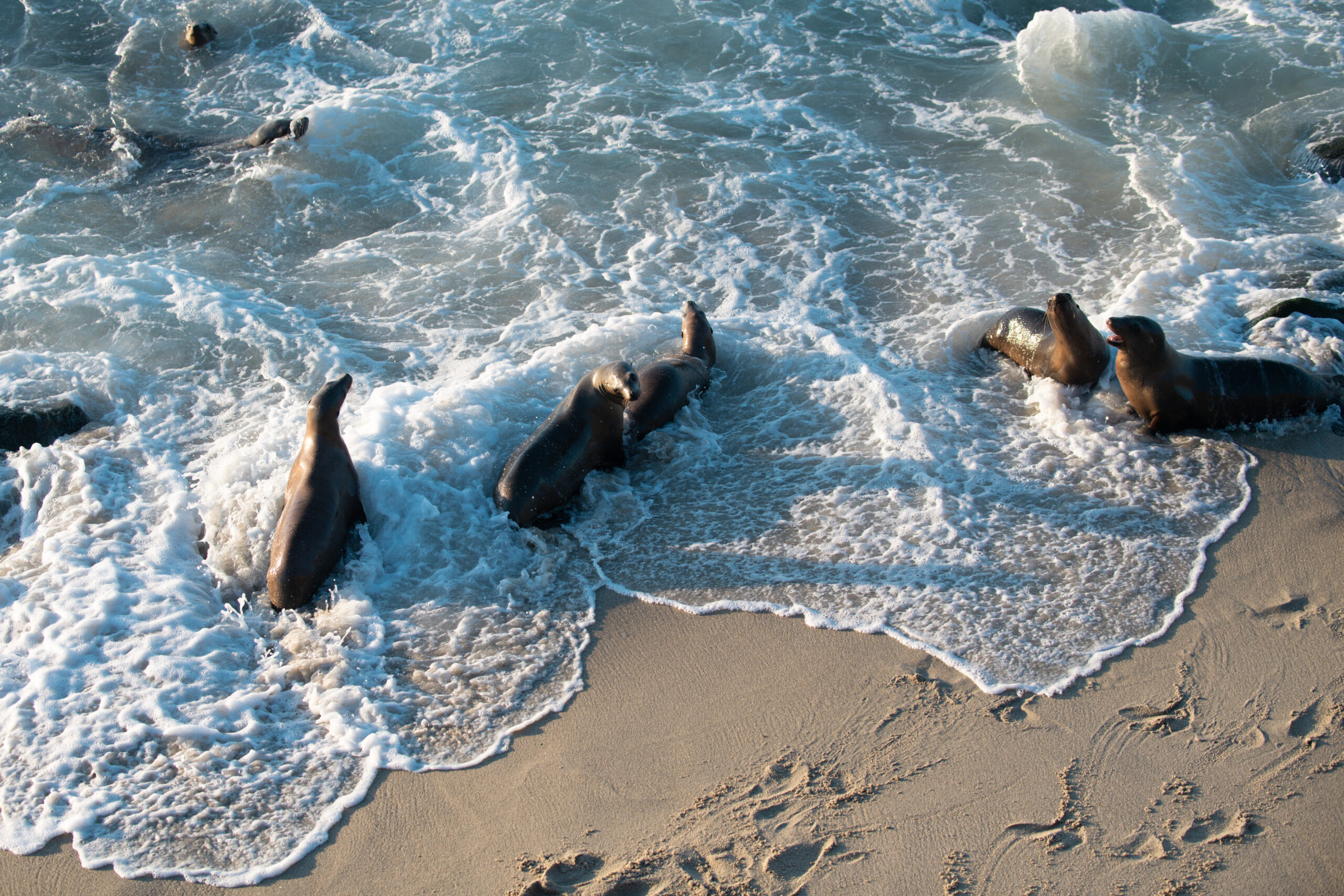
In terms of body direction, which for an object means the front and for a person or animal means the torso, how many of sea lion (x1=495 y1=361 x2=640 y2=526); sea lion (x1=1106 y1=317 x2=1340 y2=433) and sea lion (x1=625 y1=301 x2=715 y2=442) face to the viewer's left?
1

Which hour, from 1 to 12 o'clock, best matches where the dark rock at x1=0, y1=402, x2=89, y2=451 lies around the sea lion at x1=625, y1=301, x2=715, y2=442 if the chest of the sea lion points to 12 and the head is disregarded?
The dark rock is roughly at 7 o'clock from the sea lion.

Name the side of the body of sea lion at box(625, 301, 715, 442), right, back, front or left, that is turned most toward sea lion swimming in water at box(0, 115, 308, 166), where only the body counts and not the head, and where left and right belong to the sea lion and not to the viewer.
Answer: left

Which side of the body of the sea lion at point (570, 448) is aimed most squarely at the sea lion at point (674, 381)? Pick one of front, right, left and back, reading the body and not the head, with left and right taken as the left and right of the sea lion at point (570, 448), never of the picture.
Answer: front

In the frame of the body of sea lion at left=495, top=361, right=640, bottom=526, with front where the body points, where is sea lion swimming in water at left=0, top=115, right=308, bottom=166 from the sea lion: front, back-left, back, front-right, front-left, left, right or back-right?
left

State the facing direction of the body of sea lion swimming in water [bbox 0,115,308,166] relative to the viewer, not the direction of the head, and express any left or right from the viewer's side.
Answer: facing to the right of the viewer

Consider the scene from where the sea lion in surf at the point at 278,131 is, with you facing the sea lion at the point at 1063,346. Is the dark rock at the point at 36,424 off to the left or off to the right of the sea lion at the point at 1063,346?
right

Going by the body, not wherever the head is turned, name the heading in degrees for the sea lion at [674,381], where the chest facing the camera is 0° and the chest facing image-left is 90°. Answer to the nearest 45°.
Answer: approximately 225°

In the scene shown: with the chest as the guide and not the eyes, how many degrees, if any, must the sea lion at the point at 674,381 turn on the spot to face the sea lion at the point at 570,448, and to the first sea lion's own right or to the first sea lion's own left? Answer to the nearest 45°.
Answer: approximately 180°

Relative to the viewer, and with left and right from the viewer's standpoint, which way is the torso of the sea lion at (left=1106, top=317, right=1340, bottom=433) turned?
facing to the left of the viewer
